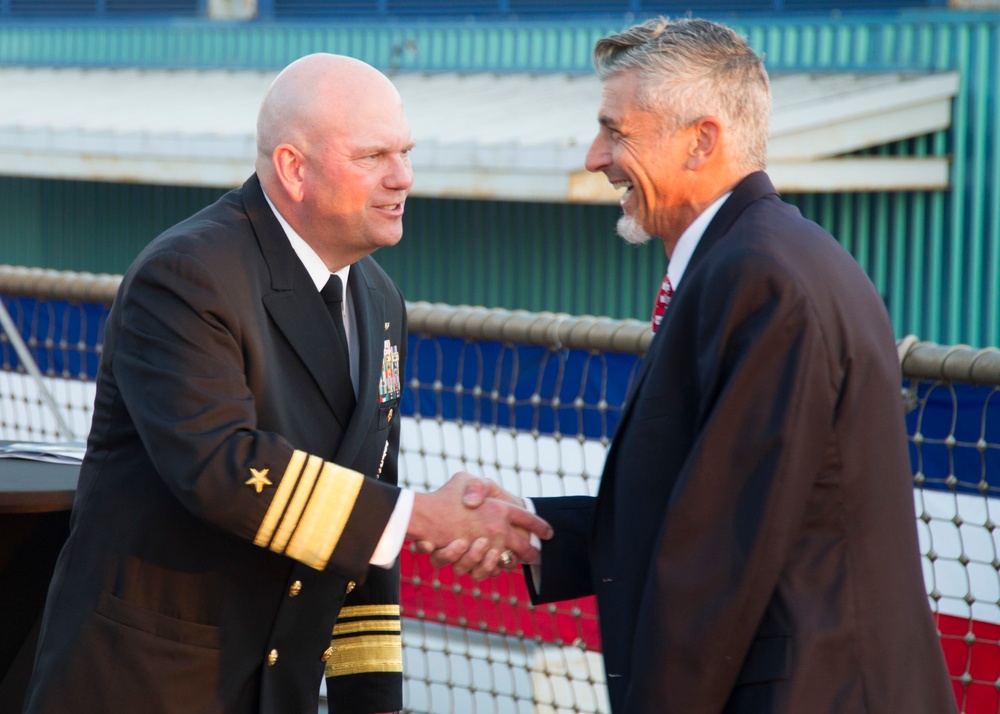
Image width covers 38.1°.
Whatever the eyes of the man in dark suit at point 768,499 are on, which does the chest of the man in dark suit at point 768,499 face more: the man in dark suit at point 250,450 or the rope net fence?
the man in dark suit

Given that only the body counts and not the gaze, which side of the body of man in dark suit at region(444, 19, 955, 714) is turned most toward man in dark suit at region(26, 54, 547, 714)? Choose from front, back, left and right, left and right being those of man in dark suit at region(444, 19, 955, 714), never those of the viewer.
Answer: front

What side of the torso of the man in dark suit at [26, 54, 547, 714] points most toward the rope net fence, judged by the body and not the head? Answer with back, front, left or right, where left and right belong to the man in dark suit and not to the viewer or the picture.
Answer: left

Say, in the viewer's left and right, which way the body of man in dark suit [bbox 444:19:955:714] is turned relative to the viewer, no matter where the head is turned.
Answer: facing to the left of the viewer

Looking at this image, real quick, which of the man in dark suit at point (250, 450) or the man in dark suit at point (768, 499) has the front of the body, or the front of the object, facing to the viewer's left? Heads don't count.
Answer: the man in dark suit at point (768, 499)

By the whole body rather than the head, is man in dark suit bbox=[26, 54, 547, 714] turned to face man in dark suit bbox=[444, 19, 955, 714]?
yes

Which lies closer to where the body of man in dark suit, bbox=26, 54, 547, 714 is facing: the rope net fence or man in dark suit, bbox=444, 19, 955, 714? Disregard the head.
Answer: the man in dark suit

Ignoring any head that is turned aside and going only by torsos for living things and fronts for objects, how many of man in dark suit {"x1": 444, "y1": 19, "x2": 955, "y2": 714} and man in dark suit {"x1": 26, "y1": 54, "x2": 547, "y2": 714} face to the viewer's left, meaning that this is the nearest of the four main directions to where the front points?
1

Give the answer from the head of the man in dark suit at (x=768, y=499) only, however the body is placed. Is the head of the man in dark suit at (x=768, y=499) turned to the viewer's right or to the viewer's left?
to the viewer's left

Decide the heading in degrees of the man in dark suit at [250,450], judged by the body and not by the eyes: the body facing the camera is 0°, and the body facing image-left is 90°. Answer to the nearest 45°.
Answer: approximately 315°

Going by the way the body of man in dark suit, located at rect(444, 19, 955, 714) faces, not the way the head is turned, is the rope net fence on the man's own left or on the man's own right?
on the man's own right

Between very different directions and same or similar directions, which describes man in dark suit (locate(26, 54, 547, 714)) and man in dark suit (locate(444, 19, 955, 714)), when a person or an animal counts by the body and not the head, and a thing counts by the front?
very different directions
